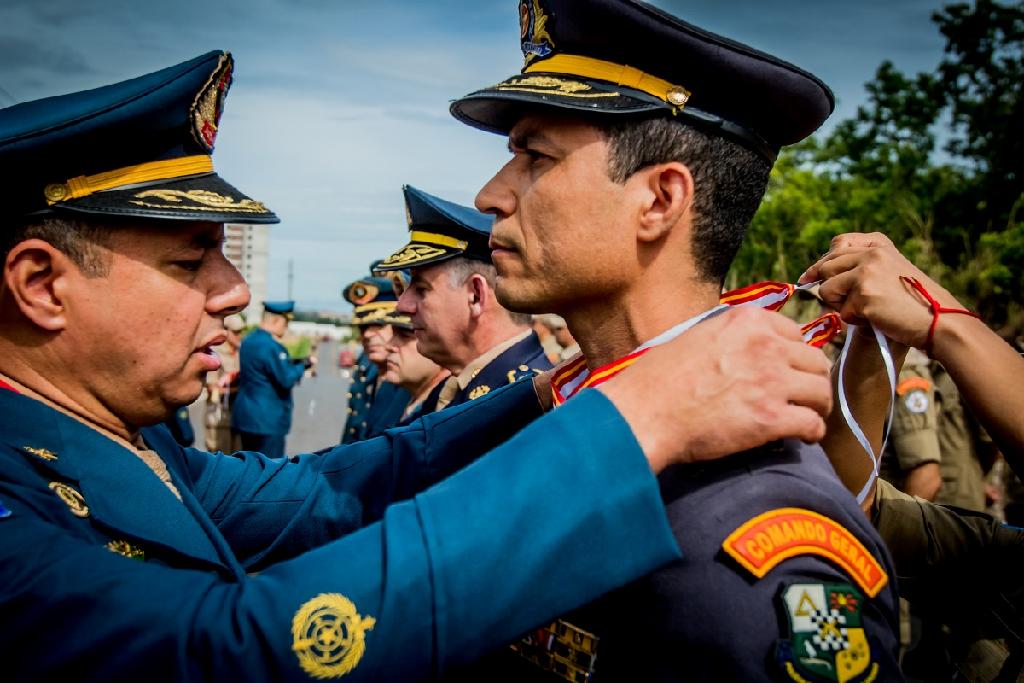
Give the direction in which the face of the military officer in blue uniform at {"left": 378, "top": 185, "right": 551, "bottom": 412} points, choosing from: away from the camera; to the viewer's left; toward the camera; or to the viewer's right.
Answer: to the viewer's left

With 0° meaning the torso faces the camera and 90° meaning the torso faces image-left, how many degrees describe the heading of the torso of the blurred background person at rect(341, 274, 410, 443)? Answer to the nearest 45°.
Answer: approximately 45°

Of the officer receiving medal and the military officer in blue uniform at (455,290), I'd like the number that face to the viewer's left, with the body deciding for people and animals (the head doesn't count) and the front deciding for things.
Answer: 2

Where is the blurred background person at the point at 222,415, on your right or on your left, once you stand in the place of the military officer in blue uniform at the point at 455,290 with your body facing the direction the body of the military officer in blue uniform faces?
on your right

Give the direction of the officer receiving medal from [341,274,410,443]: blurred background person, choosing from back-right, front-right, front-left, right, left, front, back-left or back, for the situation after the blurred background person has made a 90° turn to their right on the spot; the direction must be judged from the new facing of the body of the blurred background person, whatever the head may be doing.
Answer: back-left

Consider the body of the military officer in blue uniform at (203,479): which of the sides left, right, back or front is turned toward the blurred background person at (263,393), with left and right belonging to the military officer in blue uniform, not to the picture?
left

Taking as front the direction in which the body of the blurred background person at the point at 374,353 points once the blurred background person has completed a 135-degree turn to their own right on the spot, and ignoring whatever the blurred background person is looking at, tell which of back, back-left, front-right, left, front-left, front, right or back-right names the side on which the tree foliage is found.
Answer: front-right

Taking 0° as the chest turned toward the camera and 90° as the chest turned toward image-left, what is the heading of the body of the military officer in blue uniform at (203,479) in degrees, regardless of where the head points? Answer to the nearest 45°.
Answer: approximately 270°

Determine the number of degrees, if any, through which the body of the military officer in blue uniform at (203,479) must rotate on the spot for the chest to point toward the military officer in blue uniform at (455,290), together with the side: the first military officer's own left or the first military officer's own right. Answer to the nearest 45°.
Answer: approximately 90° to the first military officer's own left

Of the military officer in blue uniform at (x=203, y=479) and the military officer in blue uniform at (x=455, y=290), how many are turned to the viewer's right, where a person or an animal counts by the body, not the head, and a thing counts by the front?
1

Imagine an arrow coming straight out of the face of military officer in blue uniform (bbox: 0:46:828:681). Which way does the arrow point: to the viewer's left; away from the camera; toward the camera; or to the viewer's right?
to the viewer's right

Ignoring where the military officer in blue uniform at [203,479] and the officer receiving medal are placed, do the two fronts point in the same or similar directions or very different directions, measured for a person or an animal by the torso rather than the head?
very different directions

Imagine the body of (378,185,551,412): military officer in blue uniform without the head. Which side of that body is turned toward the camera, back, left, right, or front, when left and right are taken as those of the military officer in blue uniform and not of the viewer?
left

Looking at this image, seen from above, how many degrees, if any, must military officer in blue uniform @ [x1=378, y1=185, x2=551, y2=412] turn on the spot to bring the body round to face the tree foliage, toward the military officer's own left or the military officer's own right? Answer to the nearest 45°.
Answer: approximately 135° to the military officer's own right

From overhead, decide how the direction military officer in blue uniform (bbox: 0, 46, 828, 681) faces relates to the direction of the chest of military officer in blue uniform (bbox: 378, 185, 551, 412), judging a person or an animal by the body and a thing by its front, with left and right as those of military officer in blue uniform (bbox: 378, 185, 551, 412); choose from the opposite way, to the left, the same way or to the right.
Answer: the opposite way

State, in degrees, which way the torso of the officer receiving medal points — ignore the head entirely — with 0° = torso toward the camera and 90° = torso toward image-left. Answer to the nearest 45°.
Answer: approximately 90°
